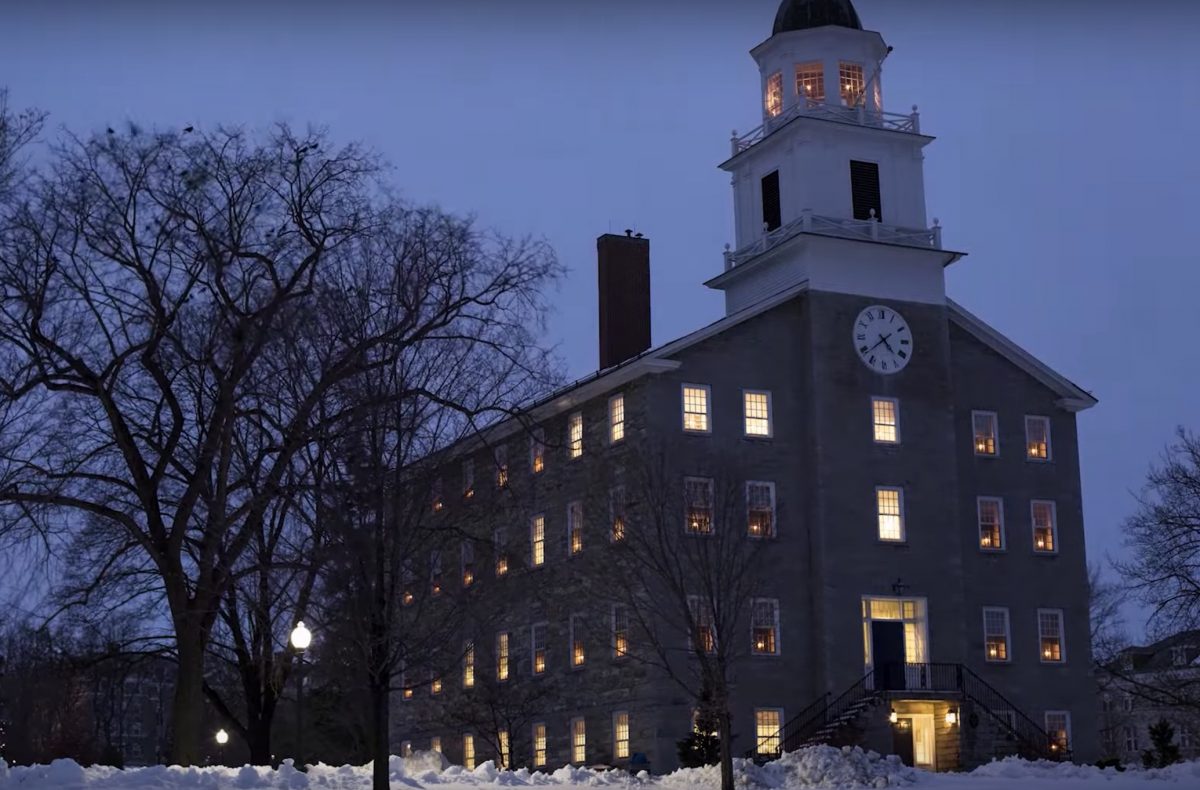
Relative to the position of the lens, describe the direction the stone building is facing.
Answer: facing the viewer and to the right of the viewer
